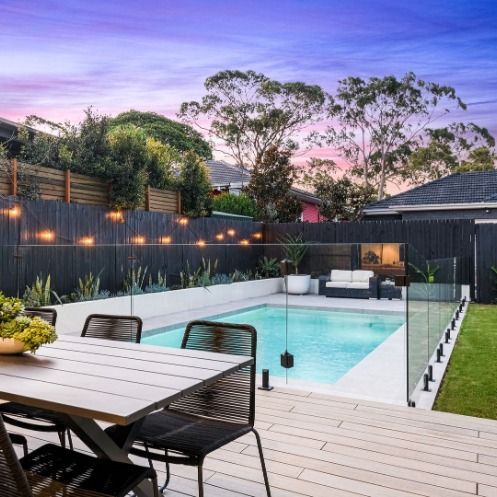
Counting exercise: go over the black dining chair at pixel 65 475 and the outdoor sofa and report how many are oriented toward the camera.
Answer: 1

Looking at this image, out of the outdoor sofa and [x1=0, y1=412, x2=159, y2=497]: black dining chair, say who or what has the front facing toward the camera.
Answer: the outdoor sofa

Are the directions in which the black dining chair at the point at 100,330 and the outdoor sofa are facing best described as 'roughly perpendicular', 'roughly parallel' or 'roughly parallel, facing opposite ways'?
roughly parallel

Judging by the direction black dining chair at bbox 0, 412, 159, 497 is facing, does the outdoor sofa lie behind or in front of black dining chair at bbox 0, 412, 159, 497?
in front

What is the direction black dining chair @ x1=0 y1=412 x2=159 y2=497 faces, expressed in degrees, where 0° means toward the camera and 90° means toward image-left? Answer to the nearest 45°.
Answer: approximately 225°

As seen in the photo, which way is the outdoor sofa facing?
toward the camera

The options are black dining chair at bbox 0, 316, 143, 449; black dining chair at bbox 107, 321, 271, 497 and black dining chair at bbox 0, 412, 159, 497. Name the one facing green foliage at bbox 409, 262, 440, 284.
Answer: black dining chair at bbox 0, 412, 159, 497

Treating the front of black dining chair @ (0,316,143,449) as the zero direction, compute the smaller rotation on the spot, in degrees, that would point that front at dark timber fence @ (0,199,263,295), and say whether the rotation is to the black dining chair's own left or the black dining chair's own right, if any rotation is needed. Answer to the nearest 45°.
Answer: approximately 135° to the black dining chair's own right

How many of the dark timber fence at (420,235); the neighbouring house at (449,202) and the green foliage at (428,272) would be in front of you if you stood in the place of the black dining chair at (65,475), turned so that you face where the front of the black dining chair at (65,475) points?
3

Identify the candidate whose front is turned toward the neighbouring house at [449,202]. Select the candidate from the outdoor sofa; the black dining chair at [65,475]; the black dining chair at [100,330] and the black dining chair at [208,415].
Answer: the black dining chair at [65,475]

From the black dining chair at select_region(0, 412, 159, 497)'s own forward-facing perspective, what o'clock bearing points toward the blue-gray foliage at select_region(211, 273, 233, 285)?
The blue-gray foliage is roughly at 11 o'clock from the black dining chair.

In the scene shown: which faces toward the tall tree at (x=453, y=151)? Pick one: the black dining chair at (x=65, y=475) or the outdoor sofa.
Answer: the black dining chair

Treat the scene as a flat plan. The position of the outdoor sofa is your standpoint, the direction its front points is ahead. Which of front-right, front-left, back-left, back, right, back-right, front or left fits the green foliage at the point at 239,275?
right

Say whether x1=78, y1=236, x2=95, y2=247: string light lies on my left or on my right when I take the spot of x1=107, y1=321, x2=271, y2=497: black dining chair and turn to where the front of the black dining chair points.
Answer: on my right

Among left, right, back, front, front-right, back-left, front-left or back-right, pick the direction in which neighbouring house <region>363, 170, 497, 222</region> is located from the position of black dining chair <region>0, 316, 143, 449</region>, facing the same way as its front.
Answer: back
